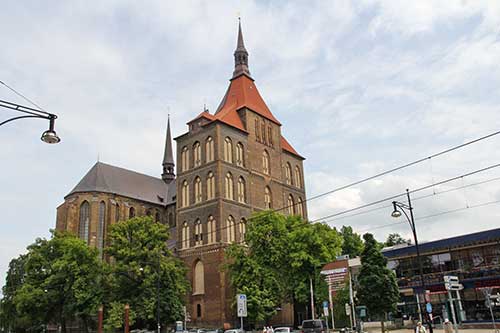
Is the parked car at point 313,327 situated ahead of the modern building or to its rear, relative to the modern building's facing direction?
ahead

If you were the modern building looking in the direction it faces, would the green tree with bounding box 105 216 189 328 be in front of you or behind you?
in front

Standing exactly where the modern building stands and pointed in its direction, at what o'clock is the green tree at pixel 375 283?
The green tree is roughly at 12 o'clock from the modern building.

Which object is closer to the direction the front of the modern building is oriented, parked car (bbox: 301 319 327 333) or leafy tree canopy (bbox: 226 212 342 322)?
the parked car

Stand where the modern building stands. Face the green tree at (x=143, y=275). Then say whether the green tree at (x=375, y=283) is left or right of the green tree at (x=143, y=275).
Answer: left

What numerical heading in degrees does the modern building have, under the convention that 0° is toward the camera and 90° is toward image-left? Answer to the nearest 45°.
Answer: approximately 45°
